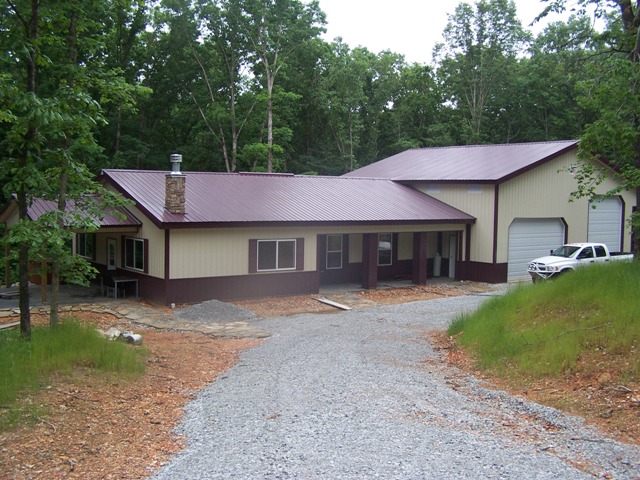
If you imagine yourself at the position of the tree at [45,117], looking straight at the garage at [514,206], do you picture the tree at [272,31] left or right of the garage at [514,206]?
left

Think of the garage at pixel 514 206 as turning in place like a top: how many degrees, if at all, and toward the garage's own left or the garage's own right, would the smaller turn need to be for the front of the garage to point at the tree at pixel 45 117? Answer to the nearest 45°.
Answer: approximately 90° to the garage's own right

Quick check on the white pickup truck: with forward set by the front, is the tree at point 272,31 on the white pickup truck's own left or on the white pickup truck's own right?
on the white pickup truck's own right

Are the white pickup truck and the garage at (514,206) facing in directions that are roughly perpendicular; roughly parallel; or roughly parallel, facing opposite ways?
roughly perpendicular

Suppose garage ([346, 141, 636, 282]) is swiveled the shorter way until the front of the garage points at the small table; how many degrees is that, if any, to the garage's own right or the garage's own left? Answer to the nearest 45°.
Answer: approximately 90° to the garage's own right

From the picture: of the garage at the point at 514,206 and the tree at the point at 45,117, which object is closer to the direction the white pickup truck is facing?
the tree

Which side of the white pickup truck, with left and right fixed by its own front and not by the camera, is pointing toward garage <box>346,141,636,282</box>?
right

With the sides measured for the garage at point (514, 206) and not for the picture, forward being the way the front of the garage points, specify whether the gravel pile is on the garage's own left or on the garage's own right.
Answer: on the garage's own right

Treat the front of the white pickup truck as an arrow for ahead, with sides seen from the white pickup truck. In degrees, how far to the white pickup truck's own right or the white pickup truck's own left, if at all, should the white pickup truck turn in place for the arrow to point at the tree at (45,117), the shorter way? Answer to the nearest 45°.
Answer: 0° — it already faces it

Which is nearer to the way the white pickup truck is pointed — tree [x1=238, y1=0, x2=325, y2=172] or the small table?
the small table

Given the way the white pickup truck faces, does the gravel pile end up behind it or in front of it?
in front

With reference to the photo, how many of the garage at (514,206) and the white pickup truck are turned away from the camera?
0

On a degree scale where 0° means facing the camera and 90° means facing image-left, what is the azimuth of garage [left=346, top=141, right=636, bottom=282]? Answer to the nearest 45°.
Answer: approximately 315°
